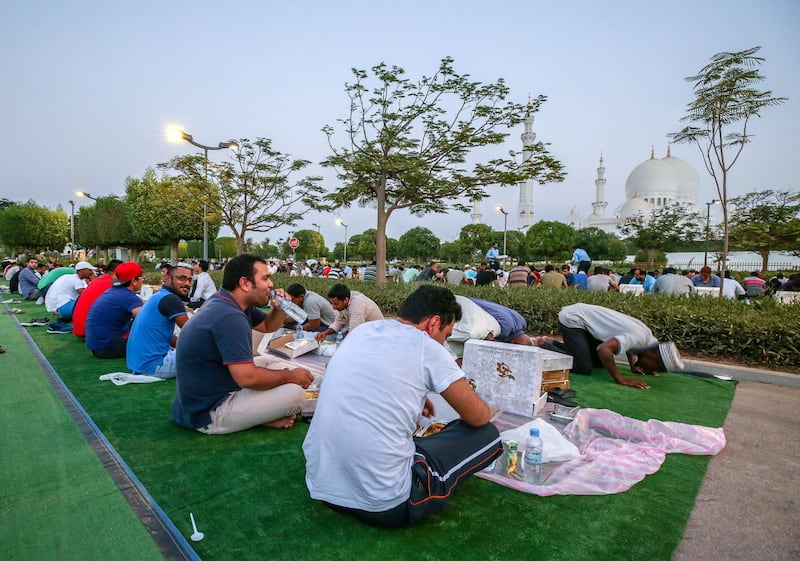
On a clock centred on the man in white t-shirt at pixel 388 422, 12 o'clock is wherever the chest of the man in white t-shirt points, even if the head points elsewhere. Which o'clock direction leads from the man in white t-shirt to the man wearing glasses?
The man wearing glasses is roughly at 9 o'clock from the man in white t-shirt.

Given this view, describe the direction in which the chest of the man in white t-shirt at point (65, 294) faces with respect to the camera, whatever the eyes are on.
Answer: to the viewer's right

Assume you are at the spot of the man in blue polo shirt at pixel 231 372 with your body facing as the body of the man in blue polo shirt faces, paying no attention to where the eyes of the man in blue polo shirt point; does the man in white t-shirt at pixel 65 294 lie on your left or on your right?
on your left

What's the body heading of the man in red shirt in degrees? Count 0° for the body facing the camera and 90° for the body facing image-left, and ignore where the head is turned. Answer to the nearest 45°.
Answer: approximately 270°

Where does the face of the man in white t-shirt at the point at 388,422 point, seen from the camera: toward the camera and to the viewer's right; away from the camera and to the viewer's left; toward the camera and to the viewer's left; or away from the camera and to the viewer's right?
away from the camera and to the viewer's right

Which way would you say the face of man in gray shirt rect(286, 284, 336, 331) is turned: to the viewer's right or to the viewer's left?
to the viewer's left

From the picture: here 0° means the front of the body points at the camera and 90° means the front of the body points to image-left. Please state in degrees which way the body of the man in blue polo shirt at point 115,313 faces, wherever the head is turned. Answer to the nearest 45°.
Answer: approximately 225°

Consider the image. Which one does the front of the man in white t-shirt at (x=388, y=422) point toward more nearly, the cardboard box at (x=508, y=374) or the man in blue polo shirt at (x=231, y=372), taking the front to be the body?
the cardboard box

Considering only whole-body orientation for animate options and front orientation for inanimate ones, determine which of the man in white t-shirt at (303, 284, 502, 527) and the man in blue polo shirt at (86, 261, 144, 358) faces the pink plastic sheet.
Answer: the man in white t-shirt
